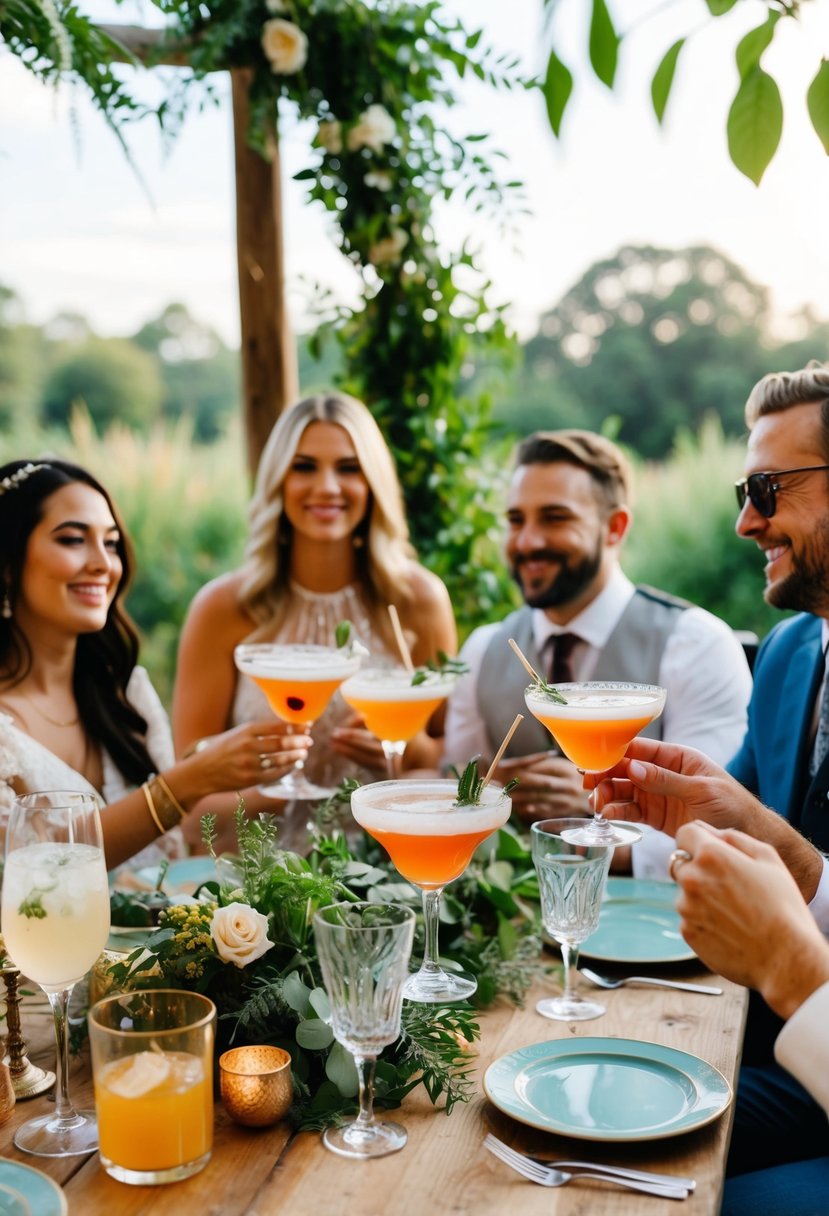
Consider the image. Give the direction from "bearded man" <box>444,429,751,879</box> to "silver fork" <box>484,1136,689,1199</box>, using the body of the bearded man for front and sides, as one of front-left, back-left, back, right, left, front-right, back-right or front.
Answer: front-left

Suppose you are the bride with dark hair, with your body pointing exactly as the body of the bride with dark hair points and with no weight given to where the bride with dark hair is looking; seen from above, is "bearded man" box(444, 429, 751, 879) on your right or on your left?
on your left

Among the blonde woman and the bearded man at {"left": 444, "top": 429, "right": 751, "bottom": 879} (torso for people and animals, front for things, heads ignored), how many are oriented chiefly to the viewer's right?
0

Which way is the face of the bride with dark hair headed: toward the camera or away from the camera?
toward the camera

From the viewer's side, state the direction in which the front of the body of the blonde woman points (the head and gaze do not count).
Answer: toward the camera

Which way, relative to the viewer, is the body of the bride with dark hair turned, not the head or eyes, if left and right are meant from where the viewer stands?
facing the viewer and to the right of the viewer

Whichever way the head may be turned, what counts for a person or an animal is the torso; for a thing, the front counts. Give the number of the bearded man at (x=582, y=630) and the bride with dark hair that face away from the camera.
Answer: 0

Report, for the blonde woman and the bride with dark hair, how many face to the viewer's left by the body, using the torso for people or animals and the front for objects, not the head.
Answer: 0

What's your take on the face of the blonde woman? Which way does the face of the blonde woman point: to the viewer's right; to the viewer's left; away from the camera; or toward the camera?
toward the camera

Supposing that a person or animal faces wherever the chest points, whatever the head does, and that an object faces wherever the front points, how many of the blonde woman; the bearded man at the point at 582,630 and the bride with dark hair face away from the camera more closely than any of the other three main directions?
0

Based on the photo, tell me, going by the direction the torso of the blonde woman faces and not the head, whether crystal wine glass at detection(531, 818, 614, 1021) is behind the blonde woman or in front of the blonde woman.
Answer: in front

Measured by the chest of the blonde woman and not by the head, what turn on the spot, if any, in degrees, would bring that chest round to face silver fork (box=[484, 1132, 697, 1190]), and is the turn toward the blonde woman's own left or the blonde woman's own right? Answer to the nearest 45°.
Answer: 0° — they already face it

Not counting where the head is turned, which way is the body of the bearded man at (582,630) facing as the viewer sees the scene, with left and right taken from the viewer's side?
facing the viewer and to the left of the viewer

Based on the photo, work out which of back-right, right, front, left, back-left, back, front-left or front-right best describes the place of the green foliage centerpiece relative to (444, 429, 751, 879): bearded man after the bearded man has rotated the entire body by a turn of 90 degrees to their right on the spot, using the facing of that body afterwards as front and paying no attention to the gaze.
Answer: back-left
